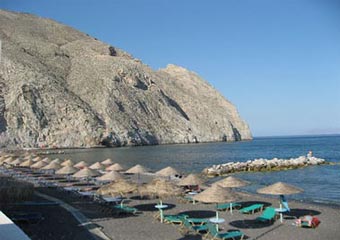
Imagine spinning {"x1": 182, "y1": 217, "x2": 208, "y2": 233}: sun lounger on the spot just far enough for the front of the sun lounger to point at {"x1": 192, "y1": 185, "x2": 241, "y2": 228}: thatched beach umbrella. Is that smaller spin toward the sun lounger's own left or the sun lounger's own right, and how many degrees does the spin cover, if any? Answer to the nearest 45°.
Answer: approximately 45° to the sun lounger's own left

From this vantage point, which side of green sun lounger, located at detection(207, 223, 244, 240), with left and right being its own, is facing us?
right

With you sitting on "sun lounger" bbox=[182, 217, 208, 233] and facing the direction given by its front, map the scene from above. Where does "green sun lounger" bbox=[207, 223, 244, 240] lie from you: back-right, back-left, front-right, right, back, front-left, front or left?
front-right

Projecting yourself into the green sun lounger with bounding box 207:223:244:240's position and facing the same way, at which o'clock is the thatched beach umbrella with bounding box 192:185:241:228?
The thatched beach umbrella is roughly at 9 o'clock from the green sun lounger.

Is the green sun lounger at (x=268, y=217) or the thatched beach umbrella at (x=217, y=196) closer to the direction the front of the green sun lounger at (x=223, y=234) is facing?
the green sun lounger

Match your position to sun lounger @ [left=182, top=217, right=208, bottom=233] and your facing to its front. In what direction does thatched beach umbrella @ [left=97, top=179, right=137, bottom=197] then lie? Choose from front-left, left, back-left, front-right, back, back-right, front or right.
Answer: back-left

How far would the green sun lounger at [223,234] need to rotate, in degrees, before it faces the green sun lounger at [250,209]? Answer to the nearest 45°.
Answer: approximately 90° to its left

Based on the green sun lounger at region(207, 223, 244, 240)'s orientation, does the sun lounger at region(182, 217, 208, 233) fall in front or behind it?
behind

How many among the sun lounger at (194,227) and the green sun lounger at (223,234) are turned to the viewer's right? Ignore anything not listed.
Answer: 2

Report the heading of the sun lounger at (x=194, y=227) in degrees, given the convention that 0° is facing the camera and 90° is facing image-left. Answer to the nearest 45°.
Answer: approximately 270°
